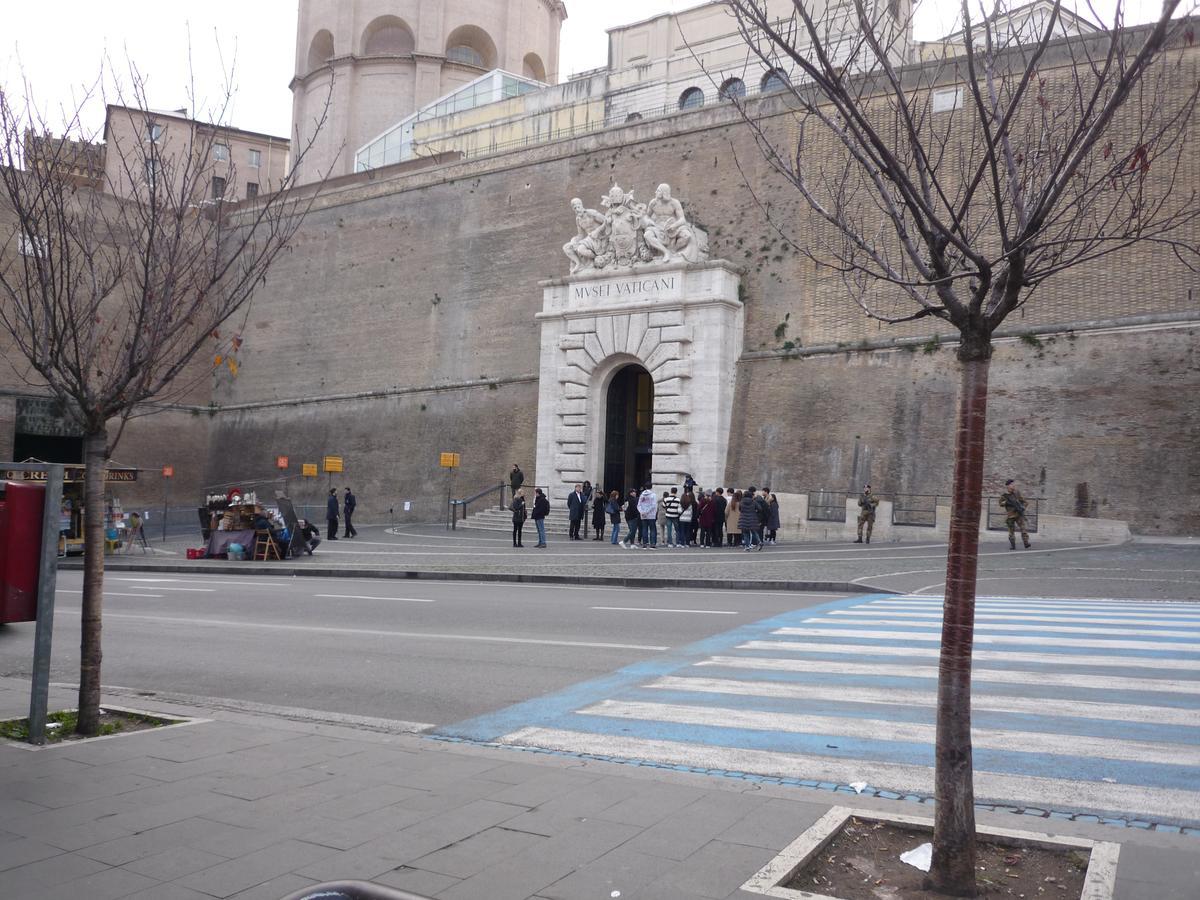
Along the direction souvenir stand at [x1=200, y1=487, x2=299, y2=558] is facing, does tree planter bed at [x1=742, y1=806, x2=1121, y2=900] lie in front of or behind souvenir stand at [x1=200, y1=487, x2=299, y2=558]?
in front

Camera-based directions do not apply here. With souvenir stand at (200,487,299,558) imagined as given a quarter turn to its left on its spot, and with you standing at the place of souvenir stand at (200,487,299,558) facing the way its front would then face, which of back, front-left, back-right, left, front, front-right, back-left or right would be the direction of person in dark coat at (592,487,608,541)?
front

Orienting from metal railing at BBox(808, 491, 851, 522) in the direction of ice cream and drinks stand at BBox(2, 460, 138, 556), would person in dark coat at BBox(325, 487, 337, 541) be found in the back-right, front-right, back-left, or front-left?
front-right

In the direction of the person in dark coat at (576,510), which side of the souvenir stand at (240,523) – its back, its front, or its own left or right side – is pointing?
left

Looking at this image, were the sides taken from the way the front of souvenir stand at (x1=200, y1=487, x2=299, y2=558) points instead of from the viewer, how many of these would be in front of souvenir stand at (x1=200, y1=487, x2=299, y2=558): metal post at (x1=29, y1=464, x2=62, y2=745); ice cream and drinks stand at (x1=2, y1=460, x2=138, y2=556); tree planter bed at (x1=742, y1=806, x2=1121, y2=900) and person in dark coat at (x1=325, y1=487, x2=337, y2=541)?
2

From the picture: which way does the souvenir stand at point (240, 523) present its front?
toward the camera

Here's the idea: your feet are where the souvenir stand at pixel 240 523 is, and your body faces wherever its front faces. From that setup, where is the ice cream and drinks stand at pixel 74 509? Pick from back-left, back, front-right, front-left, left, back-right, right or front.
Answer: back-right

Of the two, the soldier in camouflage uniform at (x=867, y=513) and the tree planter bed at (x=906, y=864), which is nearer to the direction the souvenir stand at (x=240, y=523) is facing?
the tree planter bed

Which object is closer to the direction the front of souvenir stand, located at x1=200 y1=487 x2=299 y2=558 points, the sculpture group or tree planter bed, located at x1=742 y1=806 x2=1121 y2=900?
the tree planter bed
